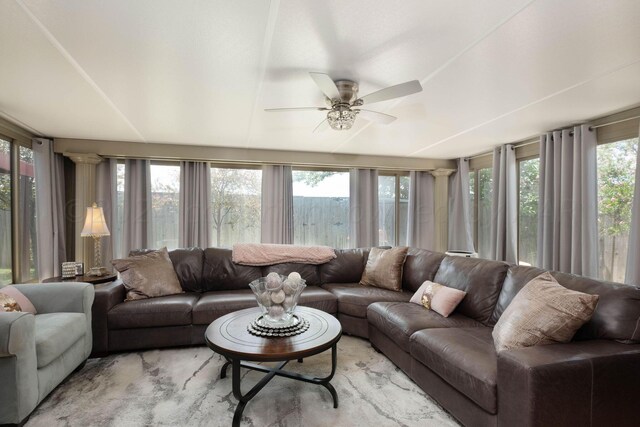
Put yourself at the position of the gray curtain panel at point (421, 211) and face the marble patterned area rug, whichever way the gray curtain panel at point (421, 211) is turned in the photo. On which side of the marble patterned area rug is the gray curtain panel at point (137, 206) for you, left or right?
right

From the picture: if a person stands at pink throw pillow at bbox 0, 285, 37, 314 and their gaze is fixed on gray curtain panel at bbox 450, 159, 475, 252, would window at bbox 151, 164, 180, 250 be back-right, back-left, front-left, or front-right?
front-left

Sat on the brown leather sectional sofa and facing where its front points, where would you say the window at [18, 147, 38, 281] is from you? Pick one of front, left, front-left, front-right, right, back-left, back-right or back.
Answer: front-right

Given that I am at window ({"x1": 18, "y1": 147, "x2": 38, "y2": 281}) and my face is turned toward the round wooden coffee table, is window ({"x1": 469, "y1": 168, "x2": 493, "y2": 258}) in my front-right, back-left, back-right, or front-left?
front-left

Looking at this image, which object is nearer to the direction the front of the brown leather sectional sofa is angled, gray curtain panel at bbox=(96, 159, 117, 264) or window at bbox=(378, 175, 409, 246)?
the gray curtain panel

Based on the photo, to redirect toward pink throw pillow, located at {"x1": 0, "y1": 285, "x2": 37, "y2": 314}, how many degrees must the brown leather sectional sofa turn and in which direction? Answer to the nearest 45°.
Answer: approximately 45° to its right

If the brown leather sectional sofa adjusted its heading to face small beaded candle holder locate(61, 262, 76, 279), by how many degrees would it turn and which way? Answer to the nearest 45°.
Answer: approximately 45° to its right

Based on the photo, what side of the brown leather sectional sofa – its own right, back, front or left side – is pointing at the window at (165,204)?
right

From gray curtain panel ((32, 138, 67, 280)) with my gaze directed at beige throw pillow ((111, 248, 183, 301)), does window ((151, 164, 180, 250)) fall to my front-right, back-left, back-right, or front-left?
front-left

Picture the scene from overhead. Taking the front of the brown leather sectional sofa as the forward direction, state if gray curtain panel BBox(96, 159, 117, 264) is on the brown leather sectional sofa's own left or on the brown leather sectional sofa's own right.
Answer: on the brown leather sectional sofa's own right

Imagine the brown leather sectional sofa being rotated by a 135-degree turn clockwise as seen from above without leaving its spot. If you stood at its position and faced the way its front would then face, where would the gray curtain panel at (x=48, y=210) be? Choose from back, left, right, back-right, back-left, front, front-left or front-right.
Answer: left

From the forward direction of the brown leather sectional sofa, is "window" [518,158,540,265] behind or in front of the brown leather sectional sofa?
behind

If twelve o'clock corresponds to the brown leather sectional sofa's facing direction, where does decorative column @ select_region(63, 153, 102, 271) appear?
The decorative column is roughly at 2 o'clock from the brown leather sectional sofa.

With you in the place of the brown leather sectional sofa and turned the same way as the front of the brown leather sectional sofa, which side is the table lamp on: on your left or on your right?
on your right

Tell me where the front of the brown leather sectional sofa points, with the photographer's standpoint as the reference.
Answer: facing the viewer and to the left of the viewer

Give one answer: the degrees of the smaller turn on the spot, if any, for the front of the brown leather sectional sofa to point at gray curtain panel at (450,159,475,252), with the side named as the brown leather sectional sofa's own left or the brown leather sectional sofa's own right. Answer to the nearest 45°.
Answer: approximately 135° to the brown leather sectional sofa's own right
